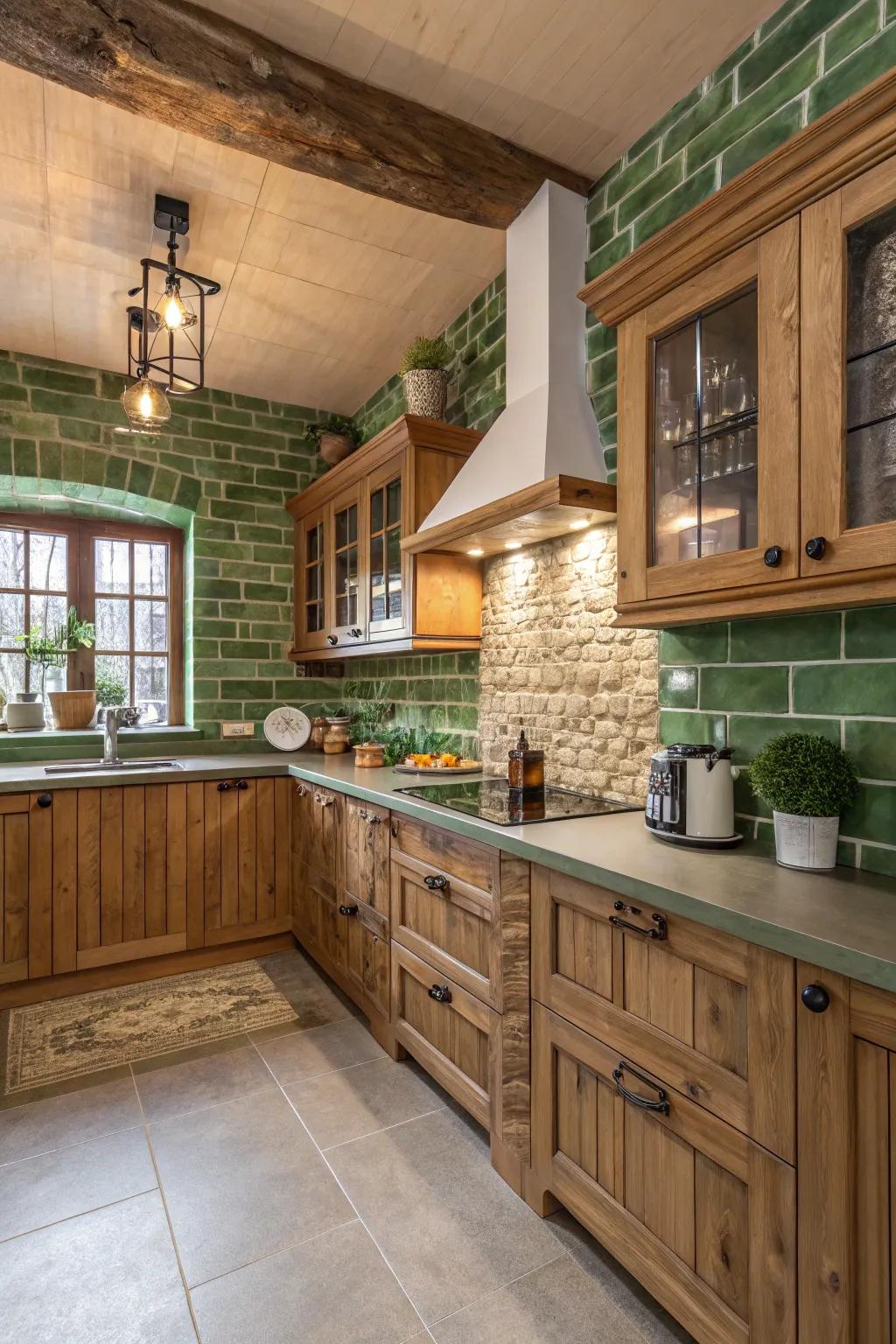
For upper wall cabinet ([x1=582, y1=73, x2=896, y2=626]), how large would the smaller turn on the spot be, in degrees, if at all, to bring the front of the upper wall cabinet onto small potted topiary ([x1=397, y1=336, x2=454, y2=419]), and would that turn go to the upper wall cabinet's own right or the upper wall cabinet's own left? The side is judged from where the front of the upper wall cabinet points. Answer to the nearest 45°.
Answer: approximately 90° to the upper wall cabinet's own right

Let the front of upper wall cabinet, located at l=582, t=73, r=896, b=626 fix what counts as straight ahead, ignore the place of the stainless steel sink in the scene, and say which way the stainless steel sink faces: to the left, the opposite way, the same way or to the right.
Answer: to the left

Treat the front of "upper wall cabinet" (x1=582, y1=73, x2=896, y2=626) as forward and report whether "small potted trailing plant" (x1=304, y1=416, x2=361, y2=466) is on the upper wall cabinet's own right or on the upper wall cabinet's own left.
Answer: on the upper wall cabinet's own right

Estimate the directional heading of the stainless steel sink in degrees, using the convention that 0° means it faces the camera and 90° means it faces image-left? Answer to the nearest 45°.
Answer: approximately 0°

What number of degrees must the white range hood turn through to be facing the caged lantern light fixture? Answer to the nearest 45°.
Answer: approximately 45° to its right

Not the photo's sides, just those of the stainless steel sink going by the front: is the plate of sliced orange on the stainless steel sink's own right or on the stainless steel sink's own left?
on the stainless steel sink's own left

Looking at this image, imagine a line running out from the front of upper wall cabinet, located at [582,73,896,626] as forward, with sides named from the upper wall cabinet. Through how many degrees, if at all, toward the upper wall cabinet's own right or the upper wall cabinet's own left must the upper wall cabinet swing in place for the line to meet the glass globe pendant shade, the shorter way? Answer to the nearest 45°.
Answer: approximately 45° to the upper wall cabinet's own right

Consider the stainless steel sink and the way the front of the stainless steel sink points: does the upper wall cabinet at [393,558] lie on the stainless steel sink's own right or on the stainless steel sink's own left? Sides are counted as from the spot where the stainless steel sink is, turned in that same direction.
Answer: on the stainless steel sink's own left

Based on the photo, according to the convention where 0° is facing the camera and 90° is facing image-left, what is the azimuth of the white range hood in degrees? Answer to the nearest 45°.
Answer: approximately 45°

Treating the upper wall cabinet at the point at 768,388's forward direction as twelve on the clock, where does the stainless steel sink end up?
The stainless steel sink is roughly at 2 o'clock from the upper wall cabinet.
